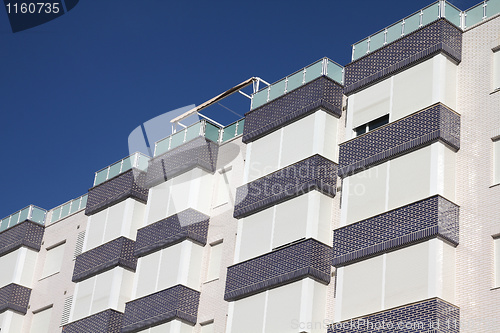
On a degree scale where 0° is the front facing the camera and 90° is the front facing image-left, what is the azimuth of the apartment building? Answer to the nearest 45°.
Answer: approximately 45°
